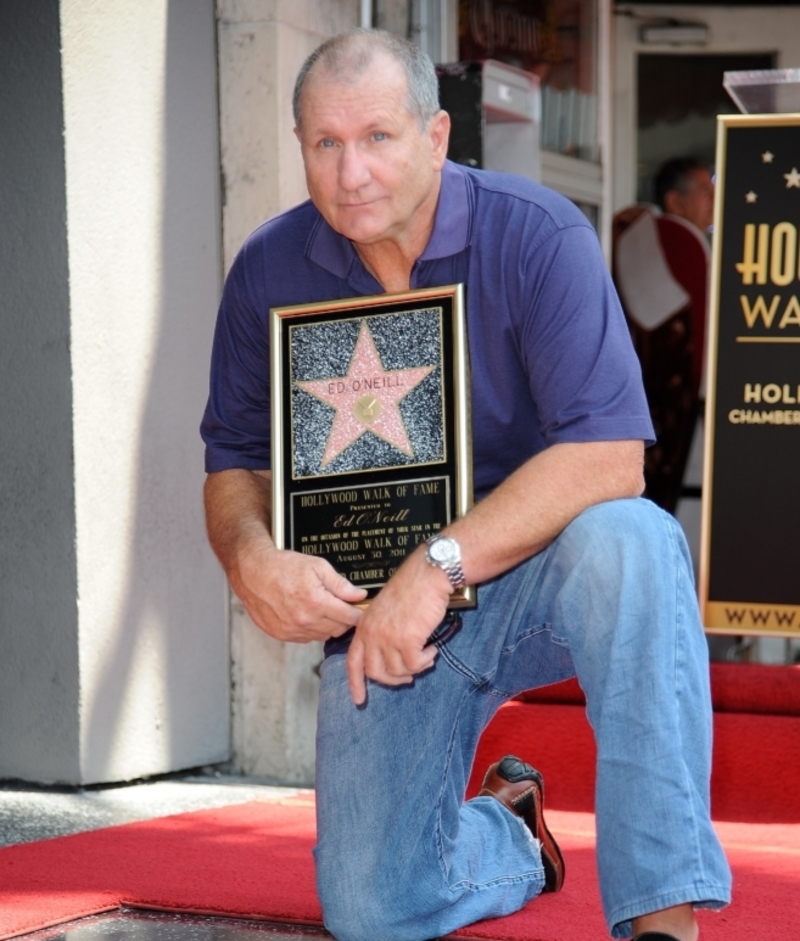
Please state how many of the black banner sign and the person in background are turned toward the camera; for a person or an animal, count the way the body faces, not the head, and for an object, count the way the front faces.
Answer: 1

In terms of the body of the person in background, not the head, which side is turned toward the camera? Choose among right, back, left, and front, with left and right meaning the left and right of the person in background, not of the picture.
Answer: right

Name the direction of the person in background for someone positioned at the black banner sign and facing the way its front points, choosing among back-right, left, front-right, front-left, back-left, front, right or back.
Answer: back

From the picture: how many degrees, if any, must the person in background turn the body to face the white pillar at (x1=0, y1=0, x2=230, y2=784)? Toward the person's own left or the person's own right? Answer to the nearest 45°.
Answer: approximately 135° to the person's own right

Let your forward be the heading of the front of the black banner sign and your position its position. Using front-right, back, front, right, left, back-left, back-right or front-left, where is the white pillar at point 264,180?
right

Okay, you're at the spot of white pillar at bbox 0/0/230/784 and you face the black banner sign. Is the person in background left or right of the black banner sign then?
left

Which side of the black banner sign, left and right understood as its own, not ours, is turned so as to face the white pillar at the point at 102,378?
right

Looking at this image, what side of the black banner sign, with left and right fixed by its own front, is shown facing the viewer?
front

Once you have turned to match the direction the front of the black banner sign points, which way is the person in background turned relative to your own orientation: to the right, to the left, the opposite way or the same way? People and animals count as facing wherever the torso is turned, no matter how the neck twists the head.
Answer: to the left
